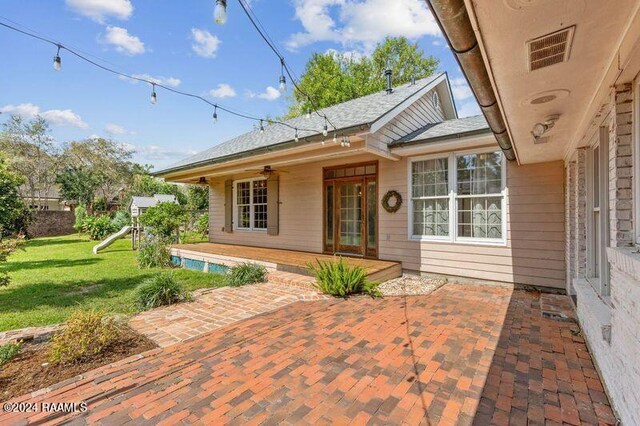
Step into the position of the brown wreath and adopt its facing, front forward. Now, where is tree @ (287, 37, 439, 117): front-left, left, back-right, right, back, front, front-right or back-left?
back

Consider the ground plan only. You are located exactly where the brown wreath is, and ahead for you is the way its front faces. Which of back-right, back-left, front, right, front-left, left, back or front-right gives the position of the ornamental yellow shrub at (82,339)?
front-right

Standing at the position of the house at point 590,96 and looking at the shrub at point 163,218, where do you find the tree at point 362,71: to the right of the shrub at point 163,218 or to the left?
right

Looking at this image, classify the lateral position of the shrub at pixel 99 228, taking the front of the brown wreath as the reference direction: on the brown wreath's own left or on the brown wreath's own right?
on the brown wreath's own right

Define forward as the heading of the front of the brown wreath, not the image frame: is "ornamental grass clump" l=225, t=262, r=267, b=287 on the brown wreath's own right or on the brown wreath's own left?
on the brown wreath's own right

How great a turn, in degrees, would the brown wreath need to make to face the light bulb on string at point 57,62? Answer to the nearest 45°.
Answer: approximately 45° to its right

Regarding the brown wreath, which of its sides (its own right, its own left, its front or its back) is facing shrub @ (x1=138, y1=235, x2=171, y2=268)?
right

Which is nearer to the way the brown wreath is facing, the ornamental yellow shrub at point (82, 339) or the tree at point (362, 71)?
the ornamental yellow shrub

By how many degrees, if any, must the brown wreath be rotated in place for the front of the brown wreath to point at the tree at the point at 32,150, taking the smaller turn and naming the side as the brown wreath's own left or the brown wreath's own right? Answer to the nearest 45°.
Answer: approximately 90° to the brown wreath's own right

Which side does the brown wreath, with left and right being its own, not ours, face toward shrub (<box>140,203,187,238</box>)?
right

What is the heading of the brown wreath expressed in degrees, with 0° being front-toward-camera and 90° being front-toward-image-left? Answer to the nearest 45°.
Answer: approximately 0°
